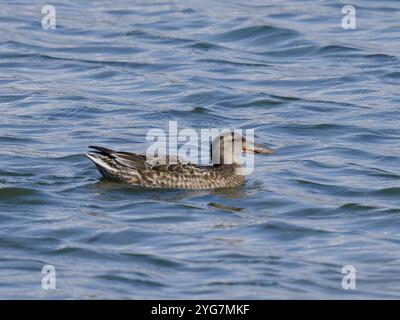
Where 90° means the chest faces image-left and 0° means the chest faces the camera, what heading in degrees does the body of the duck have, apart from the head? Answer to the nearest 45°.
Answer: approximately 270°
